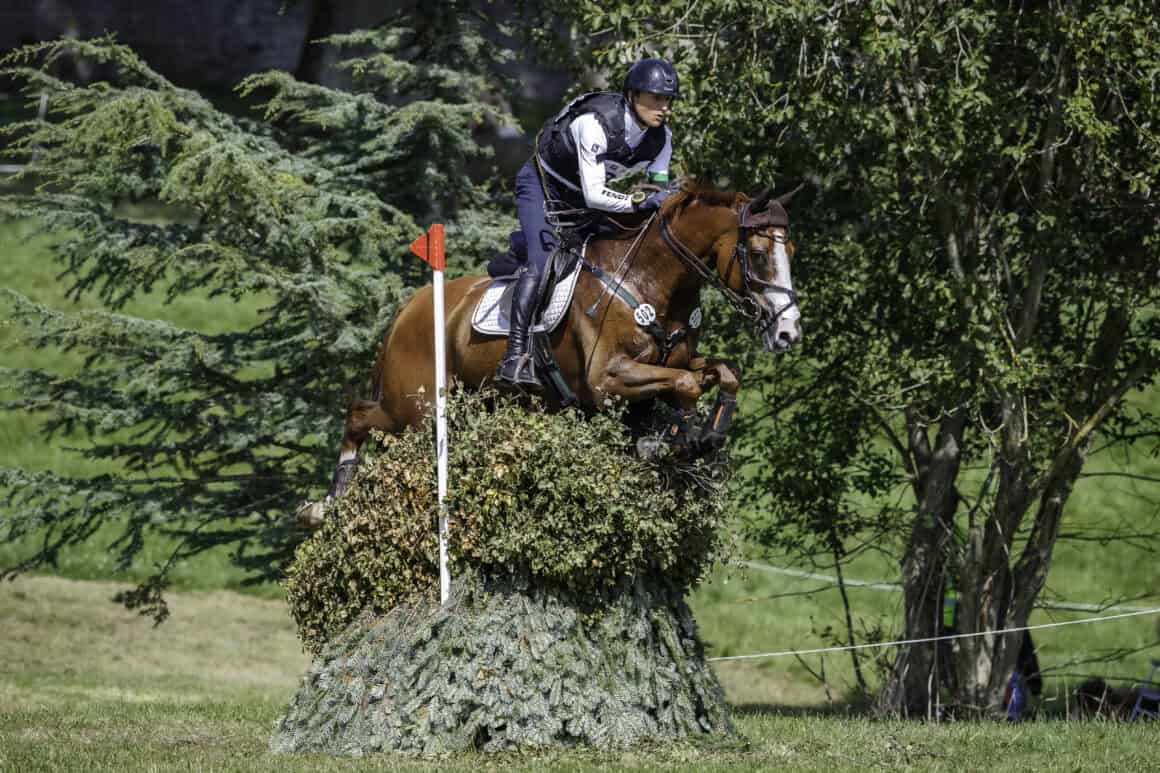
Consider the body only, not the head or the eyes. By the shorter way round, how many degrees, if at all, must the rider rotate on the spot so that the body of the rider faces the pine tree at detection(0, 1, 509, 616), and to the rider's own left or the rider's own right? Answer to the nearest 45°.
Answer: approximately 180°

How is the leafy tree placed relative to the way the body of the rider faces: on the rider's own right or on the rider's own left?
on the rider's own left

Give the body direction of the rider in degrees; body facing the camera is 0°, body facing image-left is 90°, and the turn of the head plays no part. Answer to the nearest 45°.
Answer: approximately 315°

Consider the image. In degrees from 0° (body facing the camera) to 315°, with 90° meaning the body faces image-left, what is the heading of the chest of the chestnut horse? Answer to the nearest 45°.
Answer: approximately 315°
